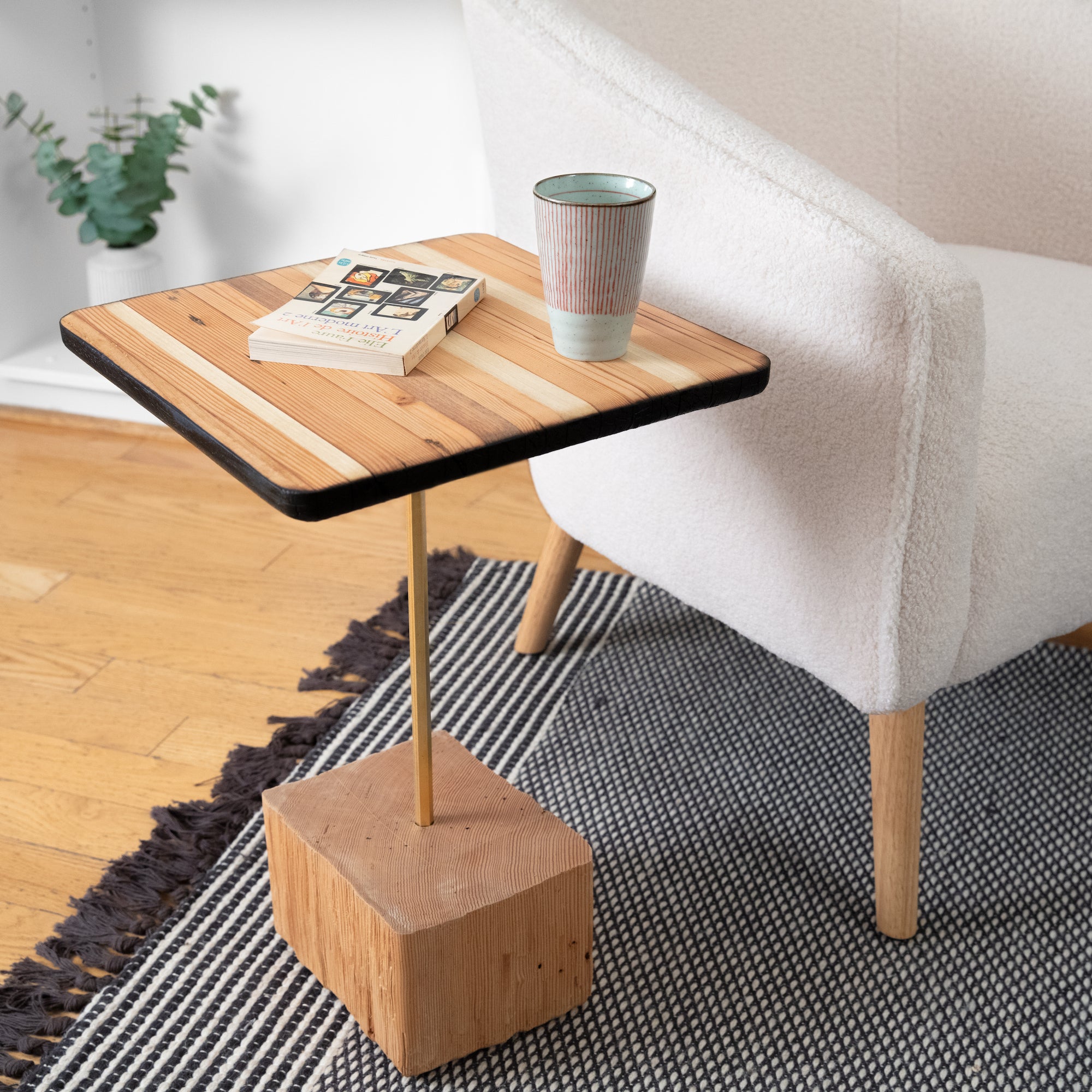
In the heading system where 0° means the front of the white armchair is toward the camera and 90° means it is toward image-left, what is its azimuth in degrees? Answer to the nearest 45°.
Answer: approximately 315°

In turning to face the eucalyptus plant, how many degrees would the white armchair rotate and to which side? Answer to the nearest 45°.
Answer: approximately 180°

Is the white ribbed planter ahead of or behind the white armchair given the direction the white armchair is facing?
behind
